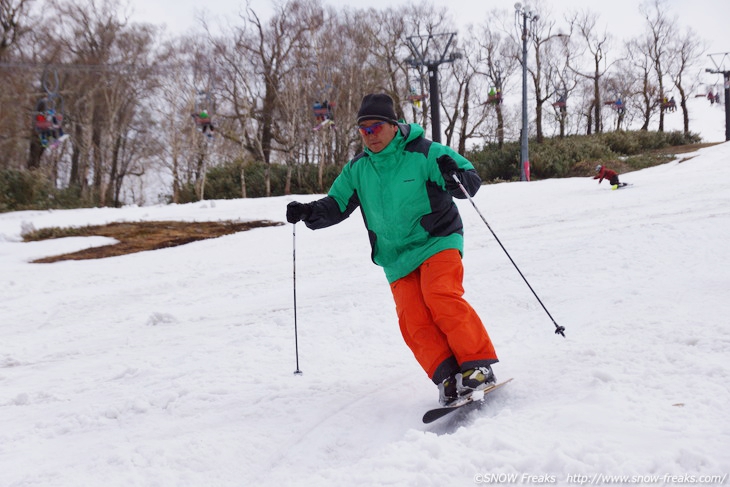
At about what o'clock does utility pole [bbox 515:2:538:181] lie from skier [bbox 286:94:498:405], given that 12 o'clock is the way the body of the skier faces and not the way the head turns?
The utility pole is roughly at 5 o'clock from the skier.

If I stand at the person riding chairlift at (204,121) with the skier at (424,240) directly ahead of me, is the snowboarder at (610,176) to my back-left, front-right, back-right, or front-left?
front-left

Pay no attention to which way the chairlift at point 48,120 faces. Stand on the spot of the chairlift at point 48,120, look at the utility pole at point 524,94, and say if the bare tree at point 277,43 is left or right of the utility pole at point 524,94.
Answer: left

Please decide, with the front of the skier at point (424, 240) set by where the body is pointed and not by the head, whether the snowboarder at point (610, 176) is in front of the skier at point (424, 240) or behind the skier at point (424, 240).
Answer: behind

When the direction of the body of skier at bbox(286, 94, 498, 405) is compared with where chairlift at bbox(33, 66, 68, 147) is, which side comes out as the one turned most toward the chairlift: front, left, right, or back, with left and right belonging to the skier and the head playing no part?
right

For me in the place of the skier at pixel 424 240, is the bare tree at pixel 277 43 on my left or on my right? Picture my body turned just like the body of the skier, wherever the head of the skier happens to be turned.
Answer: on my right

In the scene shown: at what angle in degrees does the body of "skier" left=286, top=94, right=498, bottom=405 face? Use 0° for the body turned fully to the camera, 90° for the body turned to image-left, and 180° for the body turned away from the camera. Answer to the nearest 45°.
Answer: approximately 45°

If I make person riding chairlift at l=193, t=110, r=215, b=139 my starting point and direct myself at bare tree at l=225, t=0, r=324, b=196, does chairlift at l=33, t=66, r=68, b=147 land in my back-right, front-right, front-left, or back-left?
back-left

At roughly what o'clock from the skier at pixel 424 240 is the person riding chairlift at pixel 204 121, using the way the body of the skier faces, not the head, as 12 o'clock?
The person riding chairlift is roughly at 4 o'clock from the skier.
